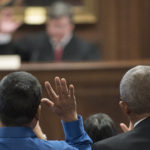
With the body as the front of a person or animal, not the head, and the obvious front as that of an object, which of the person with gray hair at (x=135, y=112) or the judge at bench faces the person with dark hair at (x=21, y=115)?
the judge at bench

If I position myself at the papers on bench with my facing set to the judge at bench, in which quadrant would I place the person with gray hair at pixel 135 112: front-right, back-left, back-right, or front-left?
back-right

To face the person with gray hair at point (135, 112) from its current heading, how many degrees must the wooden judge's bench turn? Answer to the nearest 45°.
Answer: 0° — it already faces them

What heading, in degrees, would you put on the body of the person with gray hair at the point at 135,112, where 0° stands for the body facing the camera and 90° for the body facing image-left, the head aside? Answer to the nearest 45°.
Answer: approximately 180°

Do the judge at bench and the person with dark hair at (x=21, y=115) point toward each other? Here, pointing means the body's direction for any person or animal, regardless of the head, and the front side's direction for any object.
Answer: yes

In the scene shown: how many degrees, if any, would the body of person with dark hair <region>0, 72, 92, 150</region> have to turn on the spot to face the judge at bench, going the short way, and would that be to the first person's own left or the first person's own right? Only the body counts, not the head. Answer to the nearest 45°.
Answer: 0° — they already face them

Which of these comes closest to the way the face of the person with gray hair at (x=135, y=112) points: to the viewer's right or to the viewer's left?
to the viewer's left

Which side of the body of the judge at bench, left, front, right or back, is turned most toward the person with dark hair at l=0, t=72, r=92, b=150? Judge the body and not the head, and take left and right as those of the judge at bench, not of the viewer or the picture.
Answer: front

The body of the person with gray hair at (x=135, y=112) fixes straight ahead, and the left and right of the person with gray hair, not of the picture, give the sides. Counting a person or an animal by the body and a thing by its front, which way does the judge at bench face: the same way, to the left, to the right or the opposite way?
the opposite way

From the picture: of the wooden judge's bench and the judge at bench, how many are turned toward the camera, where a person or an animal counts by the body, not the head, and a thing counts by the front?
2

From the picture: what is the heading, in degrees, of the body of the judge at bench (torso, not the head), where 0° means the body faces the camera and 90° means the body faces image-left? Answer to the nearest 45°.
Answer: approximately 0°

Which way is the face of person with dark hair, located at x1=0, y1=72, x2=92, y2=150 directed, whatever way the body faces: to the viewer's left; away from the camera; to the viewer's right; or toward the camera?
away from the camera

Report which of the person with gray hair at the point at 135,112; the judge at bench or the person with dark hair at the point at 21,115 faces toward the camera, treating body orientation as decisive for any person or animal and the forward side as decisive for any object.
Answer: the judge at bench

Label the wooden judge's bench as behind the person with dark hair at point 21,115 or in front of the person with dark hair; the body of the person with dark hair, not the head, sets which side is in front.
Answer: in front

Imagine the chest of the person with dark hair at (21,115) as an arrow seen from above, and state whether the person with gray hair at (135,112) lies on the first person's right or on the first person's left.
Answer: on the first person's right
